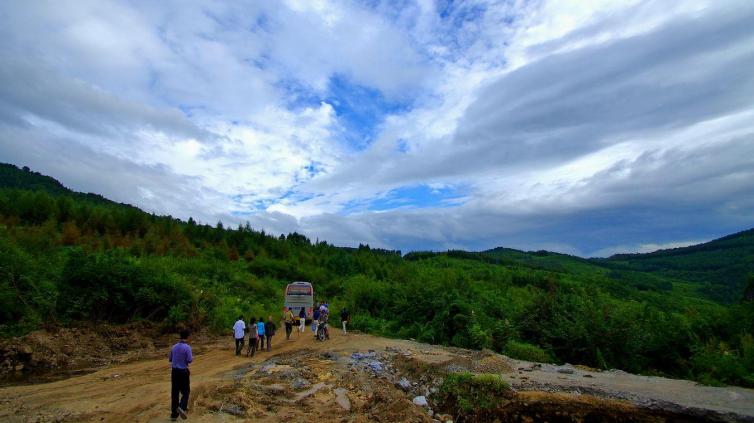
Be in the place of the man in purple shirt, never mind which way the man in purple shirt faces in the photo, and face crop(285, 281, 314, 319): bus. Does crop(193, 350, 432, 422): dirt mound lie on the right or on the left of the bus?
right

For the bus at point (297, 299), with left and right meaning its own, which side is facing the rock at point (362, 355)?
back

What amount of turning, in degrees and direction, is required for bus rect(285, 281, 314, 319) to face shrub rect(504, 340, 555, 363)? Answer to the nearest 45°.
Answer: approximately 135° to its right

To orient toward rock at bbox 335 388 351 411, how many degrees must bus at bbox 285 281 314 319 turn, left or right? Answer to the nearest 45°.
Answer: approximately 180°

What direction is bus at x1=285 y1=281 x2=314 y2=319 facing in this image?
away from the camera

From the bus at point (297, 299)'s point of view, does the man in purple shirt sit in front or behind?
behind

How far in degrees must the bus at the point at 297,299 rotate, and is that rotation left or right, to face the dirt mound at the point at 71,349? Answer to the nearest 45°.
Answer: approximately 135° to its left

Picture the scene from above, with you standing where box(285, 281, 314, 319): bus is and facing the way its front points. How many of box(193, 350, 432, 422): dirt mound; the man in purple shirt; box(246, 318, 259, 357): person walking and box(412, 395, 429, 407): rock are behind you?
4

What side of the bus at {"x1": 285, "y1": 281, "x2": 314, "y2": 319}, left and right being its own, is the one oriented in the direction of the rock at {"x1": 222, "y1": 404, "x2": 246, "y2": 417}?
back

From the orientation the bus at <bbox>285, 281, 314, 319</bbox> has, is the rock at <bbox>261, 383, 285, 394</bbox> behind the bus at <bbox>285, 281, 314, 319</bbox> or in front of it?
behind
